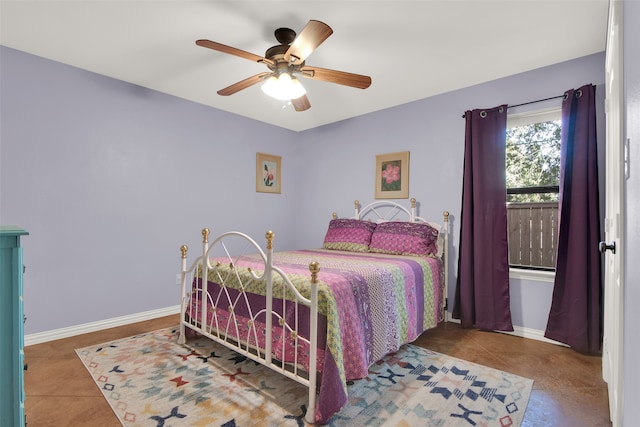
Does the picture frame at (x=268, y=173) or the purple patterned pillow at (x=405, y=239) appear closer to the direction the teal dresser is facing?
the purple patterned pillow

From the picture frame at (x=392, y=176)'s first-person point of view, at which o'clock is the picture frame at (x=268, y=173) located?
the picture frame at (x=268, y=173) is roughly at 2 o'clock from the picture frame at (x=392, y=176).

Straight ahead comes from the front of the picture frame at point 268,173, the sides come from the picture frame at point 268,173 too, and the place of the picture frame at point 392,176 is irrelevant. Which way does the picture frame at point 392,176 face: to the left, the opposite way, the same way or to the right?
to the right

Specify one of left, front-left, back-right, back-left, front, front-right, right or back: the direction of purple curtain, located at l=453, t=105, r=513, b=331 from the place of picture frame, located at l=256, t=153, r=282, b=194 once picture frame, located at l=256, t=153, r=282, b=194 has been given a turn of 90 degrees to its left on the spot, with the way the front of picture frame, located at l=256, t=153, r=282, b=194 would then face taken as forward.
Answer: right

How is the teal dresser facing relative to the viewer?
to the viewer's right

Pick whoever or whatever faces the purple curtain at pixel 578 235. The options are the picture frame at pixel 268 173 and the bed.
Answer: the picture frame

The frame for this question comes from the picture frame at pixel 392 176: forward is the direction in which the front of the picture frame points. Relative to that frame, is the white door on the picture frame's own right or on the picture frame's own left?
on the picture frame's own left

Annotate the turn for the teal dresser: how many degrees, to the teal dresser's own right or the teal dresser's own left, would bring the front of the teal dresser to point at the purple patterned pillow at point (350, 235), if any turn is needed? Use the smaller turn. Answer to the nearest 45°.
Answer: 0° — it already faces it

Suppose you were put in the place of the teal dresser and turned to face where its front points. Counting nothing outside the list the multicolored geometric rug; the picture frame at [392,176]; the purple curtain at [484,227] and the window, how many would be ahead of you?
4

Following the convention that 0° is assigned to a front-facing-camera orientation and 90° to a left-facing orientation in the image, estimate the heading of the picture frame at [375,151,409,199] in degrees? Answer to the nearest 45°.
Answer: approximately 45°

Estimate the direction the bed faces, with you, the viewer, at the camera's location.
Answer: facing the viewer and to the left of the viewer
